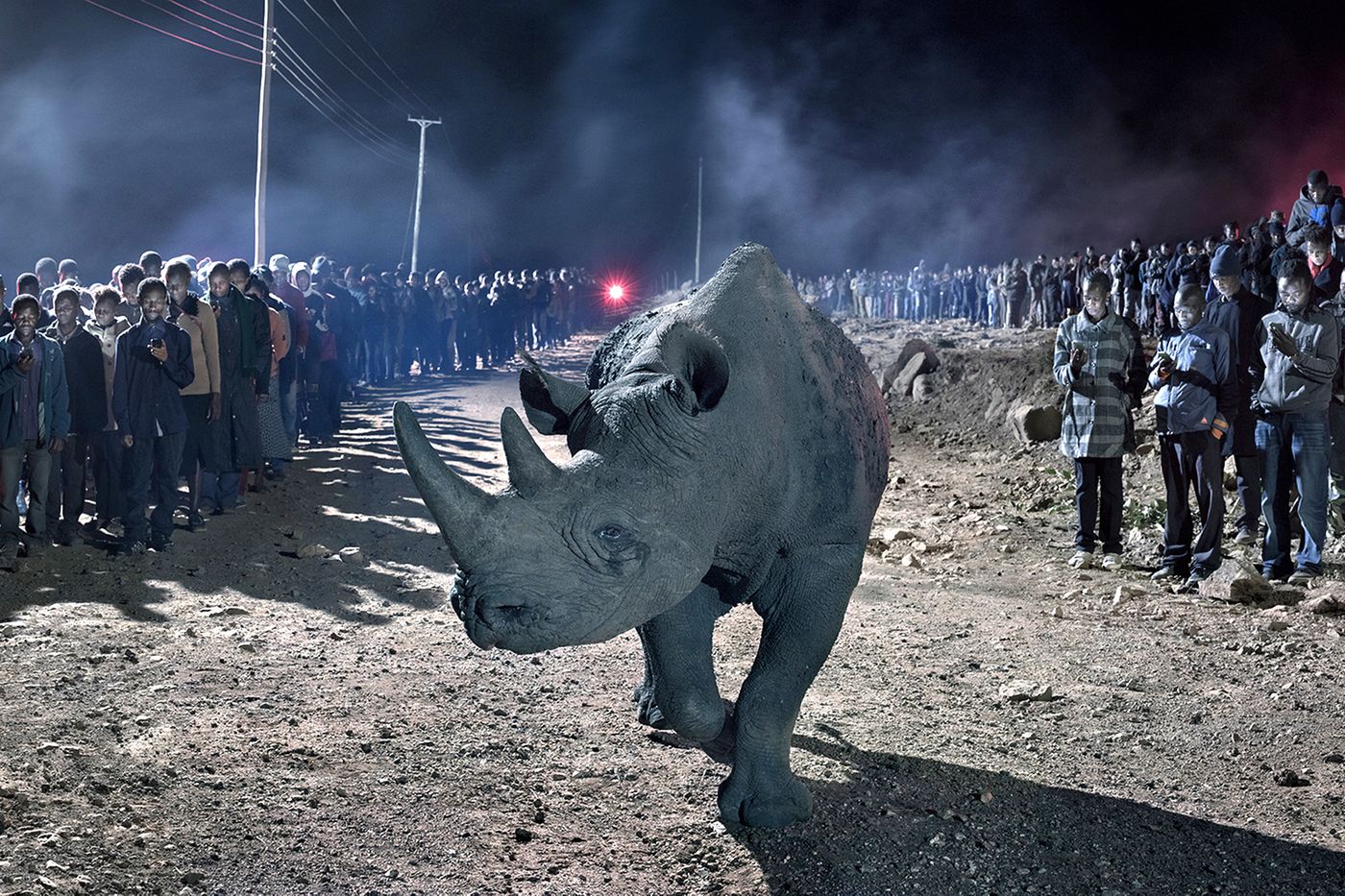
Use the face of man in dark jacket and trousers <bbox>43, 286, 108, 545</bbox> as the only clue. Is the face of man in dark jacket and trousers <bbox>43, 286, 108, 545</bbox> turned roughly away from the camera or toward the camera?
toward the camera

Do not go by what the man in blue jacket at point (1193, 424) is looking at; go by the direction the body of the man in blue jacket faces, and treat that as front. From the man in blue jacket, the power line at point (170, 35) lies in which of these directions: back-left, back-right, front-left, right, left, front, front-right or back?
right

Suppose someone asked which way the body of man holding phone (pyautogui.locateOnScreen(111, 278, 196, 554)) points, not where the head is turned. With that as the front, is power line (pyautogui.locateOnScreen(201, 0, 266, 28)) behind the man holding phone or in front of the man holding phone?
behind

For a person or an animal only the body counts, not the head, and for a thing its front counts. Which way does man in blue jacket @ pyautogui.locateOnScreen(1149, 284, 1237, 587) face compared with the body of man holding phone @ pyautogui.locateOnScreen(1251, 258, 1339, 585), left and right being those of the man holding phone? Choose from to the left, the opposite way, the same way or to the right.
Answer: the same way

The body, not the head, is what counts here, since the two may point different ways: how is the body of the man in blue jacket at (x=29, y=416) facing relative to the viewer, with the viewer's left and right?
facing the viewer

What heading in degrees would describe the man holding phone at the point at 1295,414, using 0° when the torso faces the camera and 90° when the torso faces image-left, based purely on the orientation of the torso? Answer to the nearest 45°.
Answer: approximately 45°

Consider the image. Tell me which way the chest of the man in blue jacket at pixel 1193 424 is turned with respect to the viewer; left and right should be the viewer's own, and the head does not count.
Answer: facing the viewer and to the left of the viewer

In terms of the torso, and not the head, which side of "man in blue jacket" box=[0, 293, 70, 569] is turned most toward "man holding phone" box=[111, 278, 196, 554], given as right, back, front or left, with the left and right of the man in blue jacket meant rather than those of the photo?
left

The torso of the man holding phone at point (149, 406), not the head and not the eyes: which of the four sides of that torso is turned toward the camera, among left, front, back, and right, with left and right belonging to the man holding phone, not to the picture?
front

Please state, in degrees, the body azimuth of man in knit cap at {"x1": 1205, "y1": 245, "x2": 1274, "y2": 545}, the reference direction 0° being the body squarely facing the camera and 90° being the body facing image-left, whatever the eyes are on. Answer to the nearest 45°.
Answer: approximately 45°

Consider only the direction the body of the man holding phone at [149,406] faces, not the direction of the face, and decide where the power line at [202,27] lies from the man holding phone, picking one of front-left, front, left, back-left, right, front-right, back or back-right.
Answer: back

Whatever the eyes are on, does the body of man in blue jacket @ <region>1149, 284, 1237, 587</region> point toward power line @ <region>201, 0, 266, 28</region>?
no

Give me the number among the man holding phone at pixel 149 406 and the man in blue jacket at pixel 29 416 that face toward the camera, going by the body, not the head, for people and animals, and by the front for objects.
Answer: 2

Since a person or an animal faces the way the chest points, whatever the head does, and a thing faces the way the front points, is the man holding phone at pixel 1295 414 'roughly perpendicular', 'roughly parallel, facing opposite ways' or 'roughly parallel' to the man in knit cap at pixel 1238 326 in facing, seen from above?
roughly parallel

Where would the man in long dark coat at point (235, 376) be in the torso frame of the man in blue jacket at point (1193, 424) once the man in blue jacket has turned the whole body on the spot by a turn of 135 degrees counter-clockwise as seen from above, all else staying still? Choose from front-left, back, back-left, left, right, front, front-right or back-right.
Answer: back

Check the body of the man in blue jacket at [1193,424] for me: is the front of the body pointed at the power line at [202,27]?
no

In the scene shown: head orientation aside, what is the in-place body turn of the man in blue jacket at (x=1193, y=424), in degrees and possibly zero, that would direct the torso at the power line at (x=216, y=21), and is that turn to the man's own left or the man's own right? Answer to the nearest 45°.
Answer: approximately 90° to the man's own right

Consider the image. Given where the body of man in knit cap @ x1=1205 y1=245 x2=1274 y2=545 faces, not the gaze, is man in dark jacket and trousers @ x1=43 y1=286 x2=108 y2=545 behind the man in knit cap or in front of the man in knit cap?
in front
